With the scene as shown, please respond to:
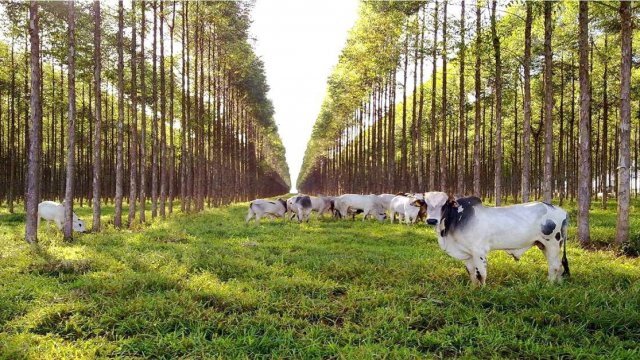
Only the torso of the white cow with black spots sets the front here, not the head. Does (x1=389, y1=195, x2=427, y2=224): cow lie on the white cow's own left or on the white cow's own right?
on the white cow's own right

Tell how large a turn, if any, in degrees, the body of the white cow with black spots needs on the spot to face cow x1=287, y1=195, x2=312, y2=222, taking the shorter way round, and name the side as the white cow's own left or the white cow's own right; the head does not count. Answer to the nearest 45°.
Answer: approximately 45° to the white cow's own right

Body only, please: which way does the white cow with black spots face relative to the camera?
to the viewer's left

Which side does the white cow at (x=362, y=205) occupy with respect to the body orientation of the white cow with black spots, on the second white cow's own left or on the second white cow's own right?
on the second white cow's own right
